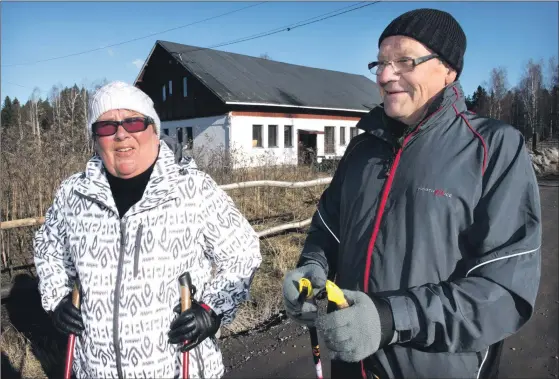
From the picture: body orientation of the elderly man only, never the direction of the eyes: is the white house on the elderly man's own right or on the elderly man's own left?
on the elderly man's own right

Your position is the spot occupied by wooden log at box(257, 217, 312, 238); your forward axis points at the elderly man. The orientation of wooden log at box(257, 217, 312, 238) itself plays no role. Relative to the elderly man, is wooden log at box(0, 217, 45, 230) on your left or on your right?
right

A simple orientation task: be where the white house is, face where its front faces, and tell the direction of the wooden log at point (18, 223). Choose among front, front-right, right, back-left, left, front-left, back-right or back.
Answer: front-right

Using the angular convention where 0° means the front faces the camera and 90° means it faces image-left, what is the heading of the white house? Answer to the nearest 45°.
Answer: approximately 315°

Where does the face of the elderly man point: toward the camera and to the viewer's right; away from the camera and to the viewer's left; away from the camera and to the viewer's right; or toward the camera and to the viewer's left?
toward the camera and to the viewer's left

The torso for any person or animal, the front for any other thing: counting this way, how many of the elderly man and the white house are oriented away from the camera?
0

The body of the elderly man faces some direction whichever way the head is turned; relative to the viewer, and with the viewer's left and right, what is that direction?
facing the viewer and to the left of the viewer

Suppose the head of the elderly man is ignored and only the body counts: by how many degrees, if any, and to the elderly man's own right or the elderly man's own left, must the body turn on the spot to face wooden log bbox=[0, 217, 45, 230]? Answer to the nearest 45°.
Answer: approximately 90° to the elderly man's own right

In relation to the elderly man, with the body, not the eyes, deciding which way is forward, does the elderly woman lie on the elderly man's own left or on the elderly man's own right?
on the elderly man's own right

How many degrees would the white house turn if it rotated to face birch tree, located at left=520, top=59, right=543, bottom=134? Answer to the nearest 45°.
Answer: approximately 45° to its left

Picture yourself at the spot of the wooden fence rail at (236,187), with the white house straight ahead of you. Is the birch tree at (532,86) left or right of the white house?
right

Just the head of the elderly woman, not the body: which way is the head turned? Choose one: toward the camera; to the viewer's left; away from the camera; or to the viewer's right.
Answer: toward the camera
